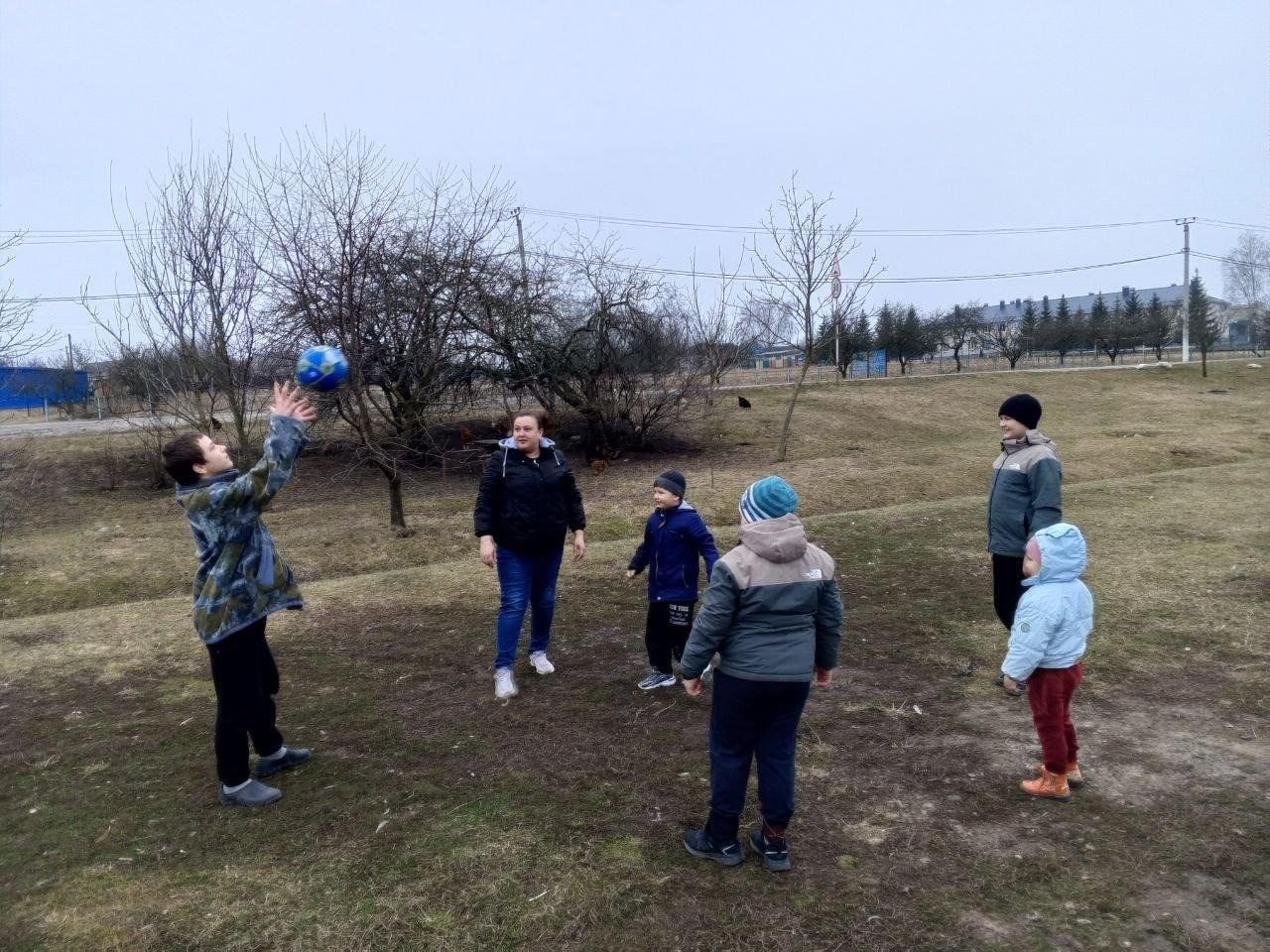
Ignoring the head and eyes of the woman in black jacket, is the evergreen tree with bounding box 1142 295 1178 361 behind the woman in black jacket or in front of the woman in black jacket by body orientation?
behind

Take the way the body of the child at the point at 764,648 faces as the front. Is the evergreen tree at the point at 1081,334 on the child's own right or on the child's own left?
on the child's own right

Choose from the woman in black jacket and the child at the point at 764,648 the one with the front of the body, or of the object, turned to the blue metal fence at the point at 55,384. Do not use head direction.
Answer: the child

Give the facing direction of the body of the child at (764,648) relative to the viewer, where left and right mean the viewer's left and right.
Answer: facing away from the viewer and to the left of the viewer

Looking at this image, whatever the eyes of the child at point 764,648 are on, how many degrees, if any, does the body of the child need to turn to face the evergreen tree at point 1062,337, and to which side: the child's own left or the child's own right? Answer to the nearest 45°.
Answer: approximately 45° to the child's own right

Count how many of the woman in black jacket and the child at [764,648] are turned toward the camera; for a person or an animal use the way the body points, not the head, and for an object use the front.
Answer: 1

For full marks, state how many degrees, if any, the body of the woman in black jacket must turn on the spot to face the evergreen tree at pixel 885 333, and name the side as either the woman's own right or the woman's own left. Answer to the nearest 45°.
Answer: approximately 135° to the woman's own left

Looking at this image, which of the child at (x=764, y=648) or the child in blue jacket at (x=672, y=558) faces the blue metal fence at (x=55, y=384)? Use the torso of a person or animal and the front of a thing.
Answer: the child

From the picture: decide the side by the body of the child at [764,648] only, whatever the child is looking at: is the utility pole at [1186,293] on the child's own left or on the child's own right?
on the child's own right

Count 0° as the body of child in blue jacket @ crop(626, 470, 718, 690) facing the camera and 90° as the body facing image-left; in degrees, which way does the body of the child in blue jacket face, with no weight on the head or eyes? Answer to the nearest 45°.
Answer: approximately 45°

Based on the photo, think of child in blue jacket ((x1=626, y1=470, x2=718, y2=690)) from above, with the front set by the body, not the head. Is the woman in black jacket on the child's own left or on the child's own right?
on the child's own right

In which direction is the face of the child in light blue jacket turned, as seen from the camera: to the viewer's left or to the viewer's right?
to the viewer's left

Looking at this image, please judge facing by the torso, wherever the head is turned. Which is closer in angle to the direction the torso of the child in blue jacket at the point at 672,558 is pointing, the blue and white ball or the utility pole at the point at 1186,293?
the blue and white ball
